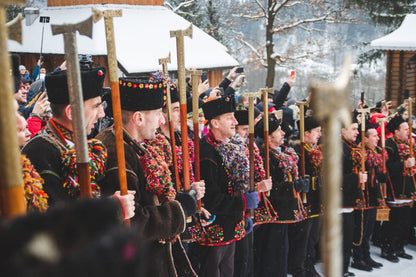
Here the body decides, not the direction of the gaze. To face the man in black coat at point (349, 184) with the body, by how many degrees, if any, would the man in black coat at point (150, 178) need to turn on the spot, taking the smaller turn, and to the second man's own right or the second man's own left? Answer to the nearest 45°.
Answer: approximately 45° to the second man's own left

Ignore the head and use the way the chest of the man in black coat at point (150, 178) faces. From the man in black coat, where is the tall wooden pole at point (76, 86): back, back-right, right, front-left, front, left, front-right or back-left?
right

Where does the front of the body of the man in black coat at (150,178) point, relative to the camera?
to the viewer's right

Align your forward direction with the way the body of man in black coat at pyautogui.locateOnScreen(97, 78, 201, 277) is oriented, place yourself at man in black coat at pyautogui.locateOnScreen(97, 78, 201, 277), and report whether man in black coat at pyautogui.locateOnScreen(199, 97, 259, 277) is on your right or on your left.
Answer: on your left

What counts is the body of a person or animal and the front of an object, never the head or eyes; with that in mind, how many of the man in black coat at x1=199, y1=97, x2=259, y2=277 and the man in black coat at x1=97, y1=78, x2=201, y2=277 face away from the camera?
0

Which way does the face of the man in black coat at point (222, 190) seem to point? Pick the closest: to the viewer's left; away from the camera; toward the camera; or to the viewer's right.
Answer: to the viewer's right

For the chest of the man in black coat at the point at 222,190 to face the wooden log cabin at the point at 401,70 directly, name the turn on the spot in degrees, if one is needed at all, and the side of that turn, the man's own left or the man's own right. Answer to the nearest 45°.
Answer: approximately 90° to the man's own left

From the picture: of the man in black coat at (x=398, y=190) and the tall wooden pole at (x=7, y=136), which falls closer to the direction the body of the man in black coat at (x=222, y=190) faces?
the tall wooden pole

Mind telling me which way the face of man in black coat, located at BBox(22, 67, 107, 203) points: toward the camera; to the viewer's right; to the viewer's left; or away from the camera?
to the viewer's right

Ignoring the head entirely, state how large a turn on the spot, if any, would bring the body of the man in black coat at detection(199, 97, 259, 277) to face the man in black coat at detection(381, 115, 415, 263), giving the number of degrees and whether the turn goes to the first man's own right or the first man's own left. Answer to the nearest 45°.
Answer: approximately 90° to the first man's own left

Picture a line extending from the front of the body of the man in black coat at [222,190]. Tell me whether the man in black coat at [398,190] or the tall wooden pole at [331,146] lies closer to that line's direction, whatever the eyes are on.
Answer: the tall wooden pole
